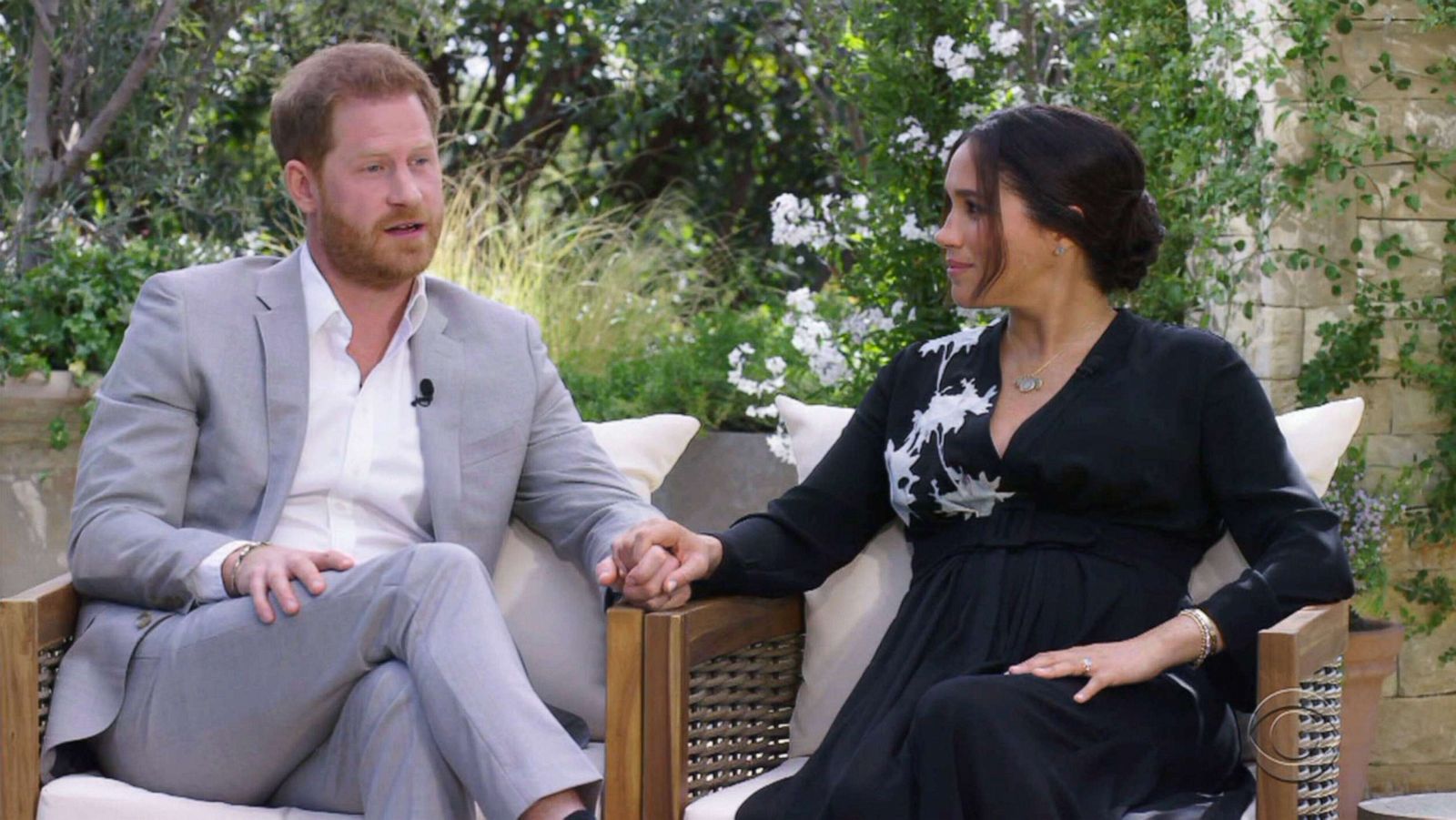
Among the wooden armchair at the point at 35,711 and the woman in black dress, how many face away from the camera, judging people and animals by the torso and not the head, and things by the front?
0

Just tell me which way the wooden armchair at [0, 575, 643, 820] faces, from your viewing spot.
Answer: facing the viewer

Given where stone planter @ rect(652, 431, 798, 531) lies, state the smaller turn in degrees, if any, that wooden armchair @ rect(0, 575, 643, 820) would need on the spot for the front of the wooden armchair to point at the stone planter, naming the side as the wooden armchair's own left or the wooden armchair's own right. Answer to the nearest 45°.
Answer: approximately 135° to the wooden armchair's own left

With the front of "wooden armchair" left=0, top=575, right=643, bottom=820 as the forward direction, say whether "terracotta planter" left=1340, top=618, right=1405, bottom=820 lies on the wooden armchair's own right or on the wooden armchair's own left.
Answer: on the wooden armchair's own left

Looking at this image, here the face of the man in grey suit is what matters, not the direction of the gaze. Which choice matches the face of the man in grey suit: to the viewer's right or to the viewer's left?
to the viewer's right

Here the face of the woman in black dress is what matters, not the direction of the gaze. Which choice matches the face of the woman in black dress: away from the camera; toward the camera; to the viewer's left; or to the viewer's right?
to the viewer's left

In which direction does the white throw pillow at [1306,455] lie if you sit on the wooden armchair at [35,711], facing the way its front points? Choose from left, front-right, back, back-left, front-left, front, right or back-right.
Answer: left

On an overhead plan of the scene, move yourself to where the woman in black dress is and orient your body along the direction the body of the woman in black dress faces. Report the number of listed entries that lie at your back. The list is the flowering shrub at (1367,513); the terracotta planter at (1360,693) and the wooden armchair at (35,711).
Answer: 2

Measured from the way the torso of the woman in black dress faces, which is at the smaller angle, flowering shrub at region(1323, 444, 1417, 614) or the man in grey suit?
the man in grey suit

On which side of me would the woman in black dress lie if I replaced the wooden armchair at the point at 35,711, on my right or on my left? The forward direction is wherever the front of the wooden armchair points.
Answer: on my left

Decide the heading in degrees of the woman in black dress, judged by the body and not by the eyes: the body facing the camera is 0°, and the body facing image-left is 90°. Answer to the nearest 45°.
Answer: approximately 45°

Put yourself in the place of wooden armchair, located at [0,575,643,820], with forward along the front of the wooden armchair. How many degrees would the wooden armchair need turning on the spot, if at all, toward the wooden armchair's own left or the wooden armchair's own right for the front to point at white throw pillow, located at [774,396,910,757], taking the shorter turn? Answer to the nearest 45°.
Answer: approximately 90° to the wooden armchair's own left
